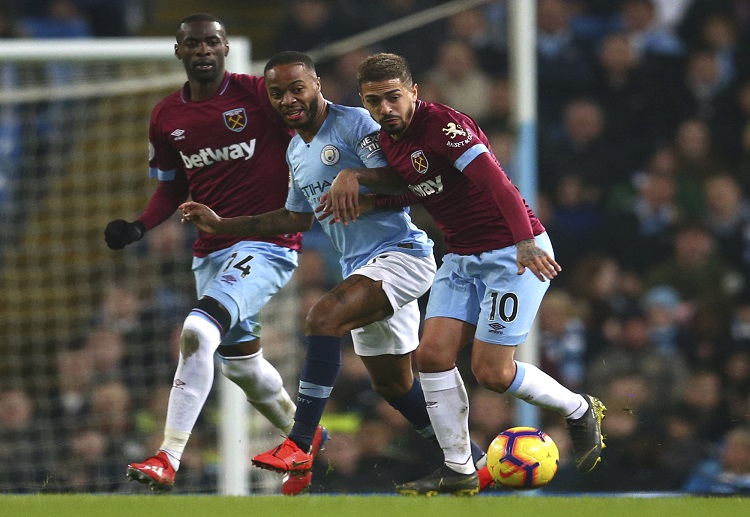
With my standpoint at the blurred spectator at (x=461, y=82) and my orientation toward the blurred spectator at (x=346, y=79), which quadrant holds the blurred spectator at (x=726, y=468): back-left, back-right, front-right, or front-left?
back-left

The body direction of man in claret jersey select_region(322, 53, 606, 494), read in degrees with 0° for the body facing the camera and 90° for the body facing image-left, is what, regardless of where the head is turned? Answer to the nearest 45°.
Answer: approximately 45°

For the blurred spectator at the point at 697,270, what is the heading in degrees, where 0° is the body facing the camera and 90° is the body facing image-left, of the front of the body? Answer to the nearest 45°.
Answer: approximately 0°

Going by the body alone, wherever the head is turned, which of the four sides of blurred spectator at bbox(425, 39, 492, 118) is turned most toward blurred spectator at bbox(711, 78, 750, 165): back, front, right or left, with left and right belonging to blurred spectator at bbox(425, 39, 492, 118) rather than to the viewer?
left

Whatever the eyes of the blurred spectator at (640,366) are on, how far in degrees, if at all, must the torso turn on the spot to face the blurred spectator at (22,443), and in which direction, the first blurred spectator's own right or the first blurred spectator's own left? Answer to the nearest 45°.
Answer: approximately 90° to the first blurred spectator's own right
